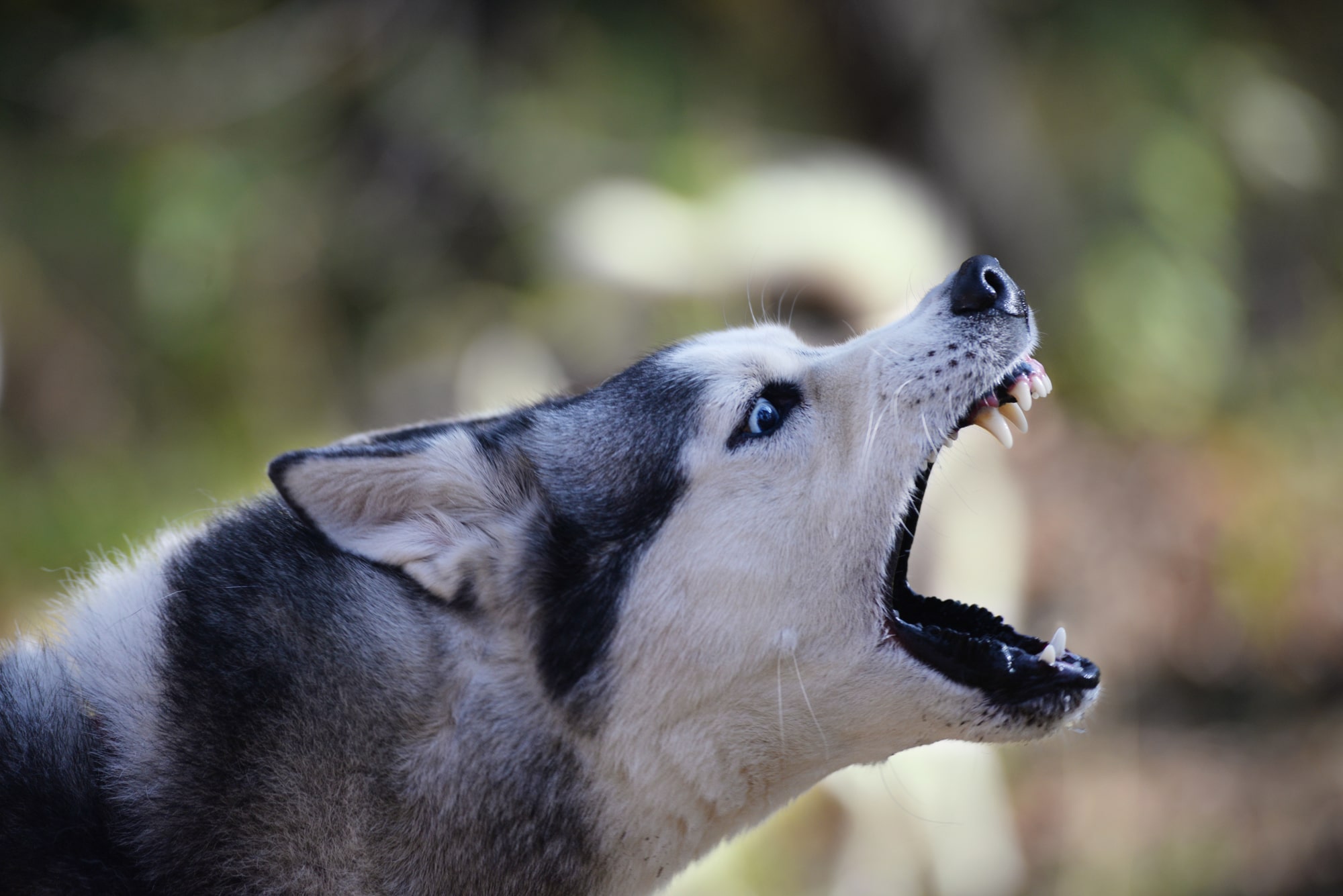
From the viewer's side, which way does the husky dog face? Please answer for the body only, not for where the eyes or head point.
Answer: to the viewer's right
